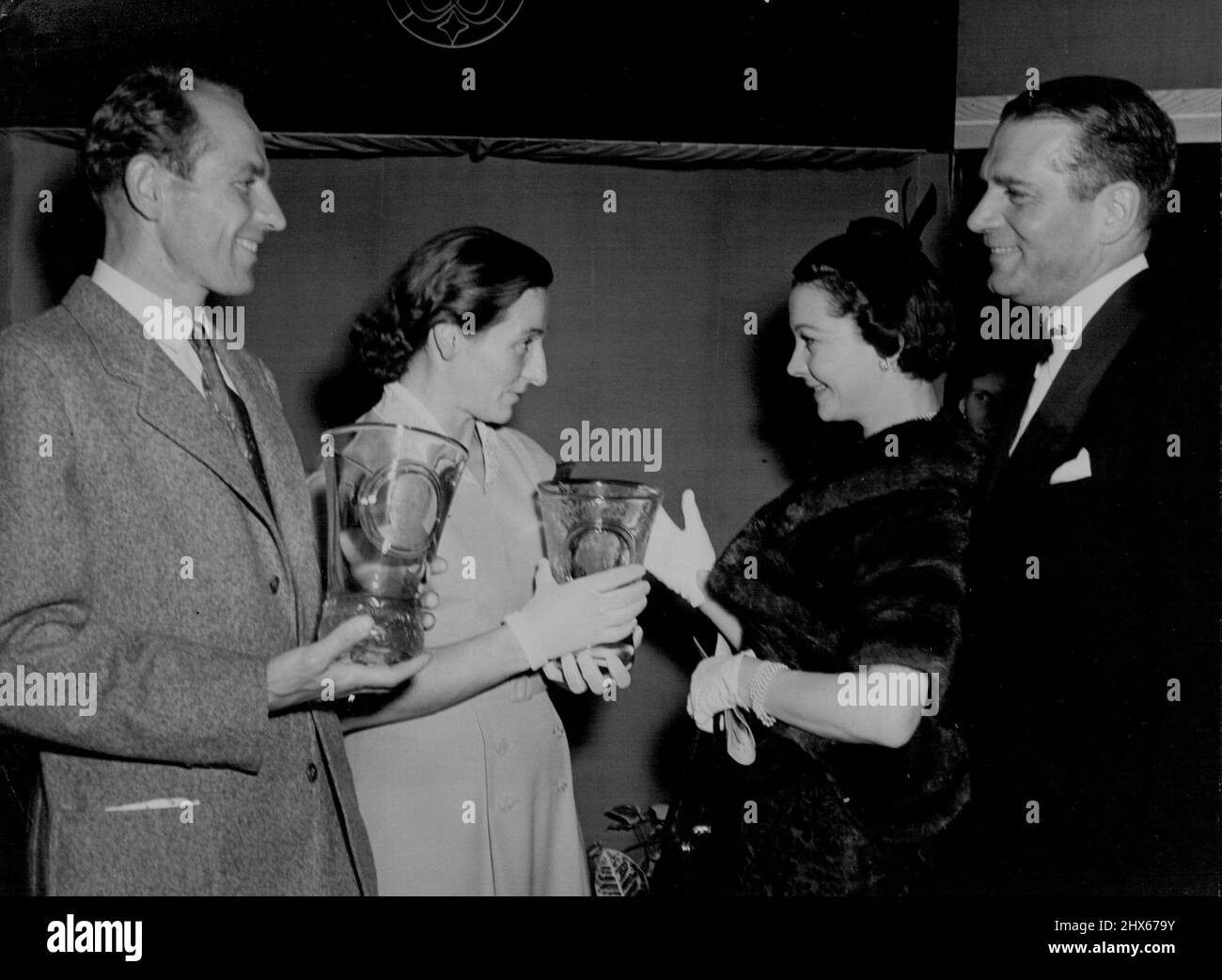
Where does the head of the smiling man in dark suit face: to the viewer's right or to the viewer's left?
to the viewer's left

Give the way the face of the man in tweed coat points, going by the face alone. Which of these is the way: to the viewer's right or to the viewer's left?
to the viewer's right

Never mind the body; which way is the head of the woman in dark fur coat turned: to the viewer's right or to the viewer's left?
to the viewer's left

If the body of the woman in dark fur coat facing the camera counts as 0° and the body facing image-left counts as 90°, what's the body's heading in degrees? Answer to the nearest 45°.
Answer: approximately 90°
